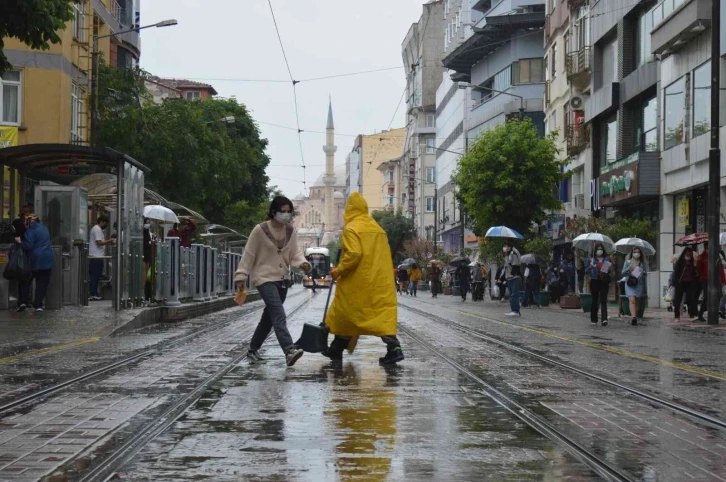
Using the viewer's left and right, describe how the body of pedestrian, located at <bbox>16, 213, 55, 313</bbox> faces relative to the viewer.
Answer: facing away from the viewer and to the left of the viewer

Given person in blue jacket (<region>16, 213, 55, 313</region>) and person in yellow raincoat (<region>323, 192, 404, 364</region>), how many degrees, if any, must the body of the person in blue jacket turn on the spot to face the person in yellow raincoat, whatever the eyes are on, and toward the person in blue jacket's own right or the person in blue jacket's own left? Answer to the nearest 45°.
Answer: approximately 135° to the person in blue jacket's own left

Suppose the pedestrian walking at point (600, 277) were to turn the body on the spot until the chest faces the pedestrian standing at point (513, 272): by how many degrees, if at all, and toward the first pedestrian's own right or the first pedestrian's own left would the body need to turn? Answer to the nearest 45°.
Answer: approximately 135° to the first pedestrian's own right

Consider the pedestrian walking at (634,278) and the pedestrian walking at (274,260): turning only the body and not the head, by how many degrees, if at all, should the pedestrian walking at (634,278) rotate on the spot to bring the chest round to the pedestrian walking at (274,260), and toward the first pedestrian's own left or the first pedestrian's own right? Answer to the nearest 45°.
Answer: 0° — they already face them

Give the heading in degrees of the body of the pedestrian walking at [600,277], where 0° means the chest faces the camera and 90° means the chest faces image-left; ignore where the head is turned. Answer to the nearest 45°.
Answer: approximately 0°
